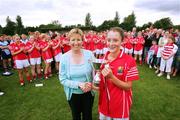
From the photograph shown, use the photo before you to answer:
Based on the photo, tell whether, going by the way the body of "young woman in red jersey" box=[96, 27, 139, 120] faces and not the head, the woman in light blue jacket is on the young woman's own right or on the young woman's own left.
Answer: on the young woman's own right

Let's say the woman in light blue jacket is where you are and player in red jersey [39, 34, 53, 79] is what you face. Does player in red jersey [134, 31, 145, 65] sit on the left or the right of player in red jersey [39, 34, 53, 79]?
right

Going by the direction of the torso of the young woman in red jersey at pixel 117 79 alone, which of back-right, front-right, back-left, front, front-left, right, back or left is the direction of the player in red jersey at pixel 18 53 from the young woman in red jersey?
right

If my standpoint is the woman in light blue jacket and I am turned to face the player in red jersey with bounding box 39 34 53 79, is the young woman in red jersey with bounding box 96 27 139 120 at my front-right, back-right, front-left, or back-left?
back-right

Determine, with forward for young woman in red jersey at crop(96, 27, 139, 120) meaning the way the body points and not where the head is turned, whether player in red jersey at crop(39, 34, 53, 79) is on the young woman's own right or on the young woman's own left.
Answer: on the young woman's own right

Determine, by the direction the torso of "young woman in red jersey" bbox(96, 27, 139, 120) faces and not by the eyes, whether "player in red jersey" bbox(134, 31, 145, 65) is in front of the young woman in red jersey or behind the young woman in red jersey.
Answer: behind

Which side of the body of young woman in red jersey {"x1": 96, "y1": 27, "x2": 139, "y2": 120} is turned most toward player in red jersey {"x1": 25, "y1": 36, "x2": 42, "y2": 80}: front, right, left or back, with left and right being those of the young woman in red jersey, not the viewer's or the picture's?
right

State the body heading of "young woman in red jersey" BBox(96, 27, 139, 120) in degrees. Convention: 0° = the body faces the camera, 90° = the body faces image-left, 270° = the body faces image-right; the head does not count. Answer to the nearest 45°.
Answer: approximately 45°
